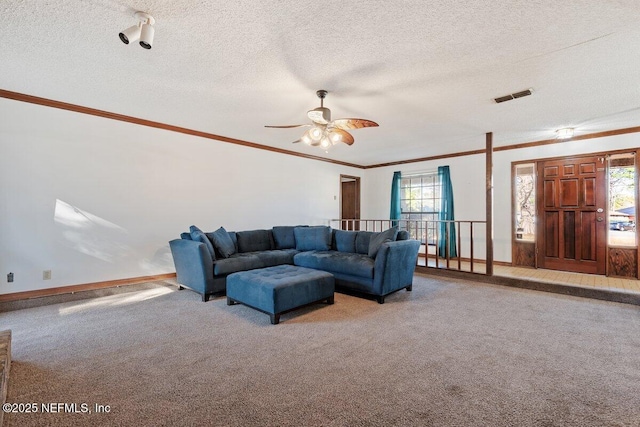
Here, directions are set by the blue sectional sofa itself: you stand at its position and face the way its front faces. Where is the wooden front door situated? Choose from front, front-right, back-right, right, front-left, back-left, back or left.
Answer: left

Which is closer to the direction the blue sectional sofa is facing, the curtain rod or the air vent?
the air vent

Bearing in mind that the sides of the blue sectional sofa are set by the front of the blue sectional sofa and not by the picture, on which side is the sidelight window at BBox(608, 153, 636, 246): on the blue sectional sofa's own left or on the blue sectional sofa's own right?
on the blue sectional sofa's own left

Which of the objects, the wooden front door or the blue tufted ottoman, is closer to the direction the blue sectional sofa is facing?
the blue tufted ottoman

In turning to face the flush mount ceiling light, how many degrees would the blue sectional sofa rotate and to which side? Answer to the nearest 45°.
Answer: approximately 90° to its left

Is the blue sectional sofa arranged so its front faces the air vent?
no

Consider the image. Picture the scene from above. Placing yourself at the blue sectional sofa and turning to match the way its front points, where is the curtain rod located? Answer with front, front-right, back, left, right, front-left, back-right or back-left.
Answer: back-left

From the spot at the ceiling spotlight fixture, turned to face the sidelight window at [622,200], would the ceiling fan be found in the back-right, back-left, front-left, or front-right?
front-left

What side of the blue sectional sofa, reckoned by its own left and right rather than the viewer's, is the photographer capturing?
front

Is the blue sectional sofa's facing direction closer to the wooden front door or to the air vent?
the air vent

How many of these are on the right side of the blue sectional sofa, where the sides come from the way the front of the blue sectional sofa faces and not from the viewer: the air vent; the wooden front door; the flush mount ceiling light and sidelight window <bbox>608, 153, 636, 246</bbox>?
0

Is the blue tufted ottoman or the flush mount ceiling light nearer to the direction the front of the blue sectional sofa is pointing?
the blue tufted ottoman

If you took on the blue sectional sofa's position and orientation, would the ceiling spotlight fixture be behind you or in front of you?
in front
